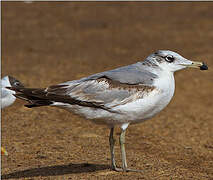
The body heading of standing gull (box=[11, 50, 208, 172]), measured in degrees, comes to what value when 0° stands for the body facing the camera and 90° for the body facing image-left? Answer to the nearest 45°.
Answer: approximately 270°
